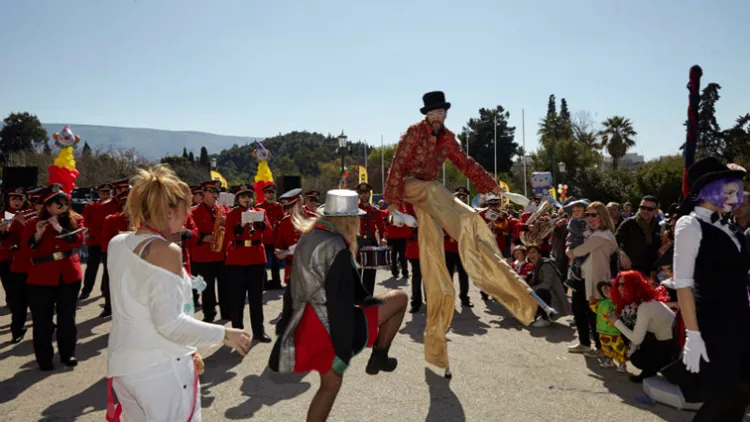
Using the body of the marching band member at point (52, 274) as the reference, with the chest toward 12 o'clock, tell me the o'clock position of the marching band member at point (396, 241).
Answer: the marching band member at point (396, 241) is roughly at 8 o'clock from the marching band member at point (52, 274).

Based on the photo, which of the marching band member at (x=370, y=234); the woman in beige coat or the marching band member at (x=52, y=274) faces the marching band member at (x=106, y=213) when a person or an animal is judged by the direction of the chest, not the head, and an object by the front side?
the woman in beige coat

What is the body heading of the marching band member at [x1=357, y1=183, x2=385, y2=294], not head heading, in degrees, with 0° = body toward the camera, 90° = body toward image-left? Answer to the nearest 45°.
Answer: approximately 0°

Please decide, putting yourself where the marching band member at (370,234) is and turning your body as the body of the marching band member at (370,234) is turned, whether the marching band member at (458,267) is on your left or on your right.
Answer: on your left

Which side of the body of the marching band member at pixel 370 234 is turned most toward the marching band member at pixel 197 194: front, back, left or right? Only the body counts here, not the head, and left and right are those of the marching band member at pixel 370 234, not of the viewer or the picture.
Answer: right

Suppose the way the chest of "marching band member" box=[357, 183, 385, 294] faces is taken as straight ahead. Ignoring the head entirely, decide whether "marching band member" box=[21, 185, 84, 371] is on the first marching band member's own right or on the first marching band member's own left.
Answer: on the first marching band member's own right

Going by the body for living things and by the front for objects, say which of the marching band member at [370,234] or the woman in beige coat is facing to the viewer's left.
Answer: the woman in beige coat

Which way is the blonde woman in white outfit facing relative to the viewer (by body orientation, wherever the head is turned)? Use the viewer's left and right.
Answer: facing away from the viewer and to the right of the viewer

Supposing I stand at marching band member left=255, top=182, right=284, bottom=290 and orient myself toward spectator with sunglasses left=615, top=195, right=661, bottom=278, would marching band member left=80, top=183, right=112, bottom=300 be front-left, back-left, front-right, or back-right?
back-right

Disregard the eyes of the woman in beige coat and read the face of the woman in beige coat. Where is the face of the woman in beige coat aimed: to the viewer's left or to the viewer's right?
to the viewer's left

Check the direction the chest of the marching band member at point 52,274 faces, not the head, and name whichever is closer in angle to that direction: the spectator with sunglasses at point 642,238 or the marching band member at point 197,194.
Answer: the spectator with sunglasses
